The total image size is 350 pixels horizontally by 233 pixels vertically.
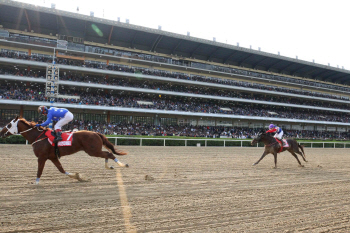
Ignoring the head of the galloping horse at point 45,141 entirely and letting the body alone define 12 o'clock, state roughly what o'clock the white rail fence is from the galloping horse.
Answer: The white rail fence is roughly at 4 o'clock from the galloping horse.

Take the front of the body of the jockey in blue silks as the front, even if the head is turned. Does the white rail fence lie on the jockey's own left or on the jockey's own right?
on the jockey's own right

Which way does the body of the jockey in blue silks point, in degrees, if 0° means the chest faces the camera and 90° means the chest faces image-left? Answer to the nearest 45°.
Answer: approximately 90°

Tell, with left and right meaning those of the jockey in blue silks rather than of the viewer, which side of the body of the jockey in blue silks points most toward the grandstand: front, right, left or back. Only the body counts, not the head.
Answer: right

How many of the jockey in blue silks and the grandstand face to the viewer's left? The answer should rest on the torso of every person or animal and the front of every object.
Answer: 1

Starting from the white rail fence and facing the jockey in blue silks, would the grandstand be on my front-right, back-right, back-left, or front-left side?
back-right

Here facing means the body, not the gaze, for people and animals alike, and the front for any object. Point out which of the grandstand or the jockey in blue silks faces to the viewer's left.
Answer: the jockey in blue silks

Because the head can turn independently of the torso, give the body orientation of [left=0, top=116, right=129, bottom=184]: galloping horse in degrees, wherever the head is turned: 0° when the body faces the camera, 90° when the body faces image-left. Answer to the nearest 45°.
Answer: approximately 90°

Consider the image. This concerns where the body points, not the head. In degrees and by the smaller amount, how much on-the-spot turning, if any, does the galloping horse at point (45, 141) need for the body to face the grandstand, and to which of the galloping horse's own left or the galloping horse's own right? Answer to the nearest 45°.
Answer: approximately 90° to the galloping horse's own right

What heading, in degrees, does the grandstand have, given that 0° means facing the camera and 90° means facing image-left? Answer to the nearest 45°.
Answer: approximately 315°

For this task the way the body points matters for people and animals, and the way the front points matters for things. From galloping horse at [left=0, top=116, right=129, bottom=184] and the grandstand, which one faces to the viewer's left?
the galloping horse

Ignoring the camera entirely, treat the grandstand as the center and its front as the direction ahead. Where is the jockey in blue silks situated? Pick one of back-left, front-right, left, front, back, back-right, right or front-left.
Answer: front-right

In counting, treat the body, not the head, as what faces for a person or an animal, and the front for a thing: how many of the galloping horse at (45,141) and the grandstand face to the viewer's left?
1
